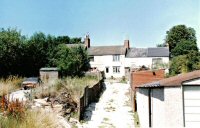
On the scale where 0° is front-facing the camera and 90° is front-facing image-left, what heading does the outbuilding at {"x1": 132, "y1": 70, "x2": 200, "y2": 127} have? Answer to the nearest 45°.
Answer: approximately 315°

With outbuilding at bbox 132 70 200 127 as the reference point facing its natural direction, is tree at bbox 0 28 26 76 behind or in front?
behind

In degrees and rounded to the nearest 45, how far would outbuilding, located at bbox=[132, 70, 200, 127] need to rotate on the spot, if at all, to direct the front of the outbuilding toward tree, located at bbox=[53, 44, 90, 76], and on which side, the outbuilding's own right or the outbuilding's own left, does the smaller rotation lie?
approximately 180°

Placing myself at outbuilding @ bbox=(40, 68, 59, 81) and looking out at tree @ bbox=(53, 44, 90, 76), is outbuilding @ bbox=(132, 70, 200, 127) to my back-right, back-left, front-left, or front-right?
back-right

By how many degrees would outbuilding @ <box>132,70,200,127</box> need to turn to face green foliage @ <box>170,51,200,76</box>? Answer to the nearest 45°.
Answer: approximately 135° to its left

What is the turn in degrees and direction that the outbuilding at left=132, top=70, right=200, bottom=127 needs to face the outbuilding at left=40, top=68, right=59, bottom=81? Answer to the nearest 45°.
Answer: approximately 180°
